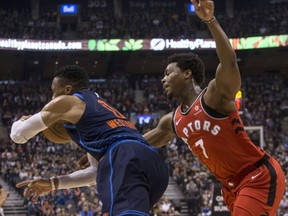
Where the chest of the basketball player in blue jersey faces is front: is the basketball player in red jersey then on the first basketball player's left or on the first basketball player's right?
on the first basketball player's right

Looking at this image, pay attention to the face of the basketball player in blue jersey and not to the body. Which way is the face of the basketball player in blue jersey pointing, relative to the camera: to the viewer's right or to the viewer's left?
to the viewer's left

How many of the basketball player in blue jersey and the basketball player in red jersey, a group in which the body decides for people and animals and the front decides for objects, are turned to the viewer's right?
0

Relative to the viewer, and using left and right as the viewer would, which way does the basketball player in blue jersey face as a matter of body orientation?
facing away from the viewer and to the left of the viewer

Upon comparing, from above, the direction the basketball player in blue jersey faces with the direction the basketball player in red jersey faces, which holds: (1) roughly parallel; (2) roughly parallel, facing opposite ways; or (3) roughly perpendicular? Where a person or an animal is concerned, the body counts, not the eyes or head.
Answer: roughly perpendicular

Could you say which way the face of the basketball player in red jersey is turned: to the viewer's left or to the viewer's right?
to the viewer's left

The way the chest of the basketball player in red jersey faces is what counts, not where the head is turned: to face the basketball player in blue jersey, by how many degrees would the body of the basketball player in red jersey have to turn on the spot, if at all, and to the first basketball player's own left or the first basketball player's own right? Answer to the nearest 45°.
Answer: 0° — they already face them

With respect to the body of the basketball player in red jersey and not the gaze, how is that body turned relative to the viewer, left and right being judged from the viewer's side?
facing the viewer and to the left of the viewer
